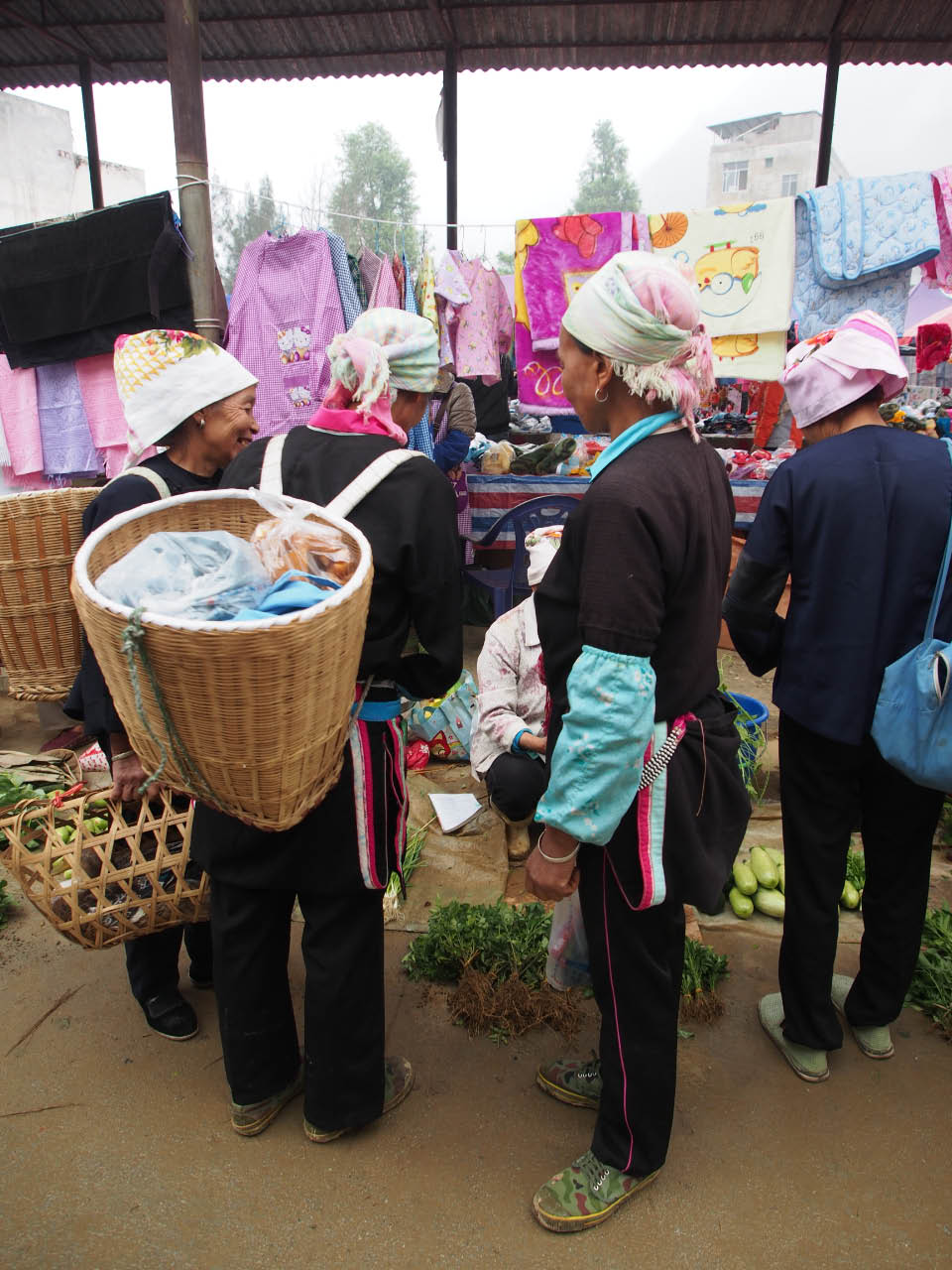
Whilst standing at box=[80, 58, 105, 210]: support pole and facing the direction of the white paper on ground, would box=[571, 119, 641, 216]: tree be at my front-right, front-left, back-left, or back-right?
back-left

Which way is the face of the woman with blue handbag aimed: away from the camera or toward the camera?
away from the camera

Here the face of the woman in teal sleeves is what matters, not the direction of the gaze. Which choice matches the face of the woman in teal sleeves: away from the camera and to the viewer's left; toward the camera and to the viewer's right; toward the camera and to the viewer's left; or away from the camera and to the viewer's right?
away from the camera and to the viewer's left

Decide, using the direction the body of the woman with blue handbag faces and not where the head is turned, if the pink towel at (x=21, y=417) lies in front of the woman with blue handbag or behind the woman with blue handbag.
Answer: in front

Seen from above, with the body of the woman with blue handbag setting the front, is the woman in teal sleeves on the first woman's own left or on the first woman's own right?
on the first woman's own left

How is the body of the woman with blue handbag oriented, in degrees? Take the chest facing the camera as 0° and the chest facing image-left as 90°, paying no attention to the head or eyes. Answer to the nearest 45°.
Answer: approximately 135°

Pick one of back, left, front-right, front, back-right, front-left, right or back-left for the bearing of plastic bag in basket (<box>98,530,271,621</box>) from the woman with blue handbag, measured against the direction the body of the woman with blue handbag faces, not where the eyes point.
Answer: left

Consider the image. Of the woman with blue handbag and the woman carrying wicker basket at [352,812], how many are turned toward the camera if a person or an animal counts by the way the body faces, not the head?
0

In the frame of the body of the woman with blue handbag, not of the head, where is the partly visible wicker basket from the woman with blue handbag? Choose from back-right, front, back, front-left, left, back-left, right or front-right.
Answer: front-left

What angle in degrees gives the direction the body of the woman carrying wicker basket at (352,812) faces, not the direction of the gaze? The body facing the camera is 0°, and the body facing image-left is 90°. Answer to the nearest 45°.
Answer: approximately 225°

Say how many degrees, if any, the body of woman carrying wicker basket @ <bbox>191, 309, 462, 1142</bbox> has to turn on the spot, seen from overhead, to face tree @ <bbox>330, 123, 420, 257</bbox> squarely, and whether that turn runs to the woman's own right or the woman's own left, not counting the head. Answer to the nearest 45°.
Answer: approximately 45° to the woman's own left

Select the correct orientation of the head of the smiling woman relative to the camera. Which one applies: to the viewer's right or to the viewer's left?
to the viewer's right

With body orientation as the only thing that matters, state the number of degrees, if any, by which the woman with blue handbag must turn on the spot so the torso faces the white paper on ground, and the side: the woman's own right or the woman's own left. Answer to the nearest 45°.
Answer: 0° — they already face it

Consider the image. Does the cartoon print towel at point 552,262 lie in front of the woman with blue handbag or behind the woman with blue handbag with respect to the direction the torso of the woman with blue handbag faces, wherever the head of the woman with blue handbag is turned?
in front
